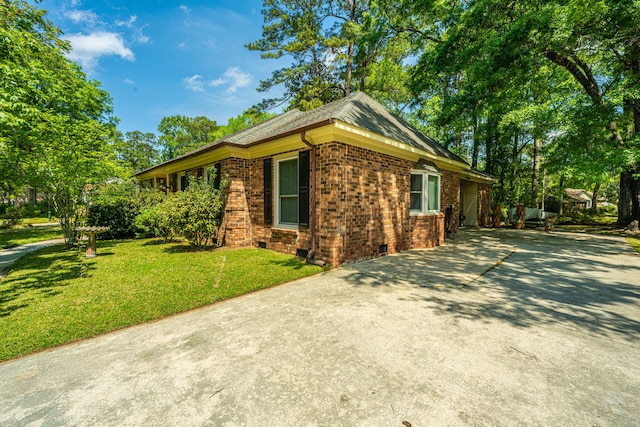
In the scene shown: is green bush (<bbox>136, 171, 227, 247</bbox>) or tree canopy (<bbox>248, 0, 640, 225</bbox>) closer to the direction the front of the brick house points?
the green bush

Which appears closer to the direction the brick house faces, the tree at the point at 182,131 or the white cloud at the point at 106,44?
the white cloud

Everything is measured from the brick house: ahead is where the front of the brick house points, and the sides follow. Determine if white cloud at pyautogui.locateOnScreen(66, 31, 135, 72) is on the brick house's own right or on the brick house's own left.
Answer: on the brick house's own right

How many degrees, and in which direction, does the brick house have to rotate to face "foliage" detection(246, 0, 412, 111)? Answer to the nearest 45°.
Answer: approximately 135° to its right

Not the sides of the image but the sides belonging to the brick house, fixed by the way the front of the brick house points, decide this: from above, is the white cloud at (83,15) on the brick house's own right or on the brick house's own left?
on the brick house's own right

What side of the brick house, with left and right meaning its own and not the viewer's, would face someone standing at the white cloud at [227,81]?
right

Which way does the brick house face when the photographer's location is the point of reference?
facing the viewer and to the left of the viewer

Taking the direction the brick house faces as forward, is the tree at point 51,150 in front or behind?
in front
